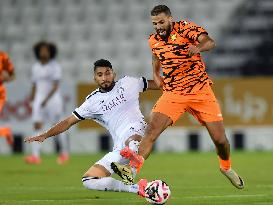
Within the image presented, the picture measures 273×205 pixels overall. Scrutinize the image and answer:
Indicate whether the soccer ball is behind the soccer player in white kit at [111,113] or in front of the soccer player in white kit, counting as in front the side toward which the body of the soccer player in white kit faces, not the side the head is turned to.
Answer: in front

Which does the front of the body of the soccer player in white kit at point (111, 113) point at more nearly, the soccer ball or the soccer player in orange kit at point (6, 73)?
the soccer ball

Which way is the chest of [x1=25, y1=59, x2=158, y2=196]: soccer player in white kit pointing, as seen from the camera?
toward the camera
